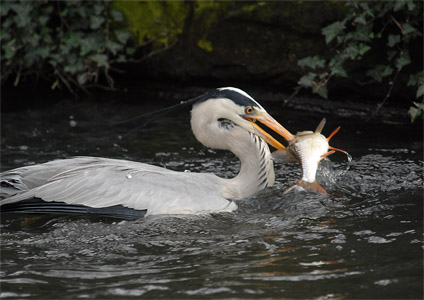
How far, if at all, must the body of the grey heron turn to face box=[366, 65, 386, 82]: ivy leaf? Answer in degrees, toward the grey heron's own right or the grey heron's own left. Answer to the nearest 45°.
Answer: approximately 45° to the grey heron's own left

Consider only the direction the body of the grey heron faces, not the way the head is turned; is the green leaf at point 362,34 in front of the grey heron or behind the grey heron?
in front

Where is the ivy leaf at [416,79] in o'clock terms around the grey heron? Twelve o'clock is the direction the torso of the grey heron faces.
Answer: The ivy leaf is roughly at 11 o'clock from the grey heron.

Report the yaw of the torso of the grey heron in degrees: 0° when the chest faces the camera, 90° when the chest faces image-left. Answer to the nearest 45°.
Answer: approximately 270°

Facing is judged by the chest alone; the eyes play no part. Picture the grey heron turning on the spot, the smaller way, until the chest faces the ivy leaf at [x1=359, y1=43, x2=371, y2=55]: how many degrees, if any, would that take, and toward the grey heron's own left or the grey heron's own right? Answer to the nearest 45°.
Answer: approximately 45° to the grey heron's own left

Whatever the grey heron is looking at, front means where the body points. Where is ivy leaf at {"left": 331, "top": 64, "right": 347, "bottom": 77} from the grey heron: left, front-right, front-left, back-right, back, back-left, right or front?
front-left
